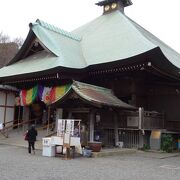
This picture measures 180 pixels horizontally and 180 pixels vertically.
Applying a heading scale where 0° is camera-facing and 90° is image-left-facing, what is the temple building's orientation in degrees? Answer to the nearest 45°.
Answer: approximately 45°
